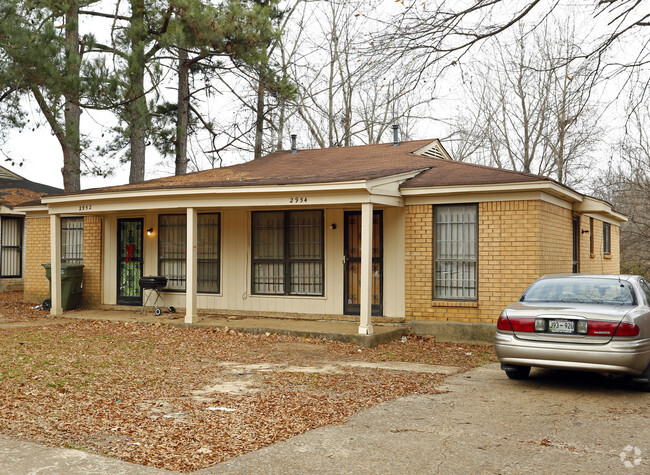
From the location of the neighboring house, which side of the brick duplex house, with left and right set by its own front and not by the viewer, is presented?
right

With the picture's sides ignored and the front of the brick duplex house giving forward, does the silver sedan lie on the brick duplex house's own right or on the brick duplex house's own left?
on the brick duplex house's own left

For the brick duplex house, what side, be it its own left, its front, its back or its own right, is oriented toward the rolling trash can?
right

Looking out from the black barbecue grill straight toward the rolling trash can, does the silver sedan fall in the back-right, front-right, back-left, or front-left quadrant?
back-left

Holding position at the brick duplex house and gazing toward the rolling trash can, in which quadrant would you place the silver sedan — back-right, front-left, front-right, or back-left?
back-left

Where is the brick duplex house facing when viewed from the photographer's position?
facing the viewer and to the left of the viewer
